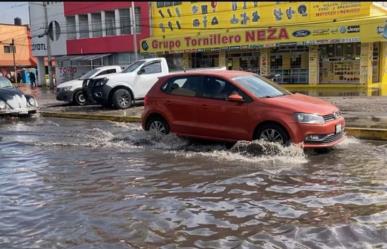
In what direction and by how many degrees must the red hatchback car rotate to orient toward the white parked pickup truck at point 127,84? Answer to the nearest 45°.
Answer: approximately 180°

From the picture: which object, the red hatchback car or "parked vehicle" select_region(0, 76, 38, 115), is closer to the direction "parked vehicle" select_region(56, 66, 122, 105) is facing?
the parked vehicle

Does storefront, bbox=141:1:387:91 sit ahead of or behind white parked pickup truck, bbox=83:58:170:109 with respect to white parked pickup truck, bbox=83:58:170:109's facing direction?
behind

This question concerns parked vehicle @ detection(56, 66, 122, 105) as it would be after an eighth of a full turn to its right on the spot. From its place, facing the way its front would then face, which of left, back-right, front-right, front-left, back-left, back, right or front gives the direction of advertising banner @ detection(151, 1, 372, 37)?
back-right

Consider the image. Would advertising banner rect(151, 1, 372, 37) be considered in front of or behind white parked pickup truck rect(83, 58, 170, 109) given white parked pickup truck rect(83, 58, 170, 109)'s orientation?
behind

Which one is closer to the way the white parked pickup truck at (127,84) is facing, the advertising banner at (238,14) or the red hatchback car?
the red hatchback car

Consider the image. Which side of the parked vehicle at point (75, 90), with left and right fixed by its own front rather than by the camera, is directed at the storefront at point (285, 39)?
back

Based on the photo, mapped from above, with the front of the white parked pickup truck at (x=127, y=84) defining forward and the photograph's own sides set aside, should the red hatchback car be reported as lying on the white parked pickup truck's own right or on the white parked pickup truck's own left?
on the white parked pickup truck's own left

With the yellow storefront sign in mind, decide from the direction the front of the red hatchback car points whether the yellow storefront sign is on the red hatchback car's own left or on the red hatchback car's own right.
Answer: on the red hatchback car's own left
